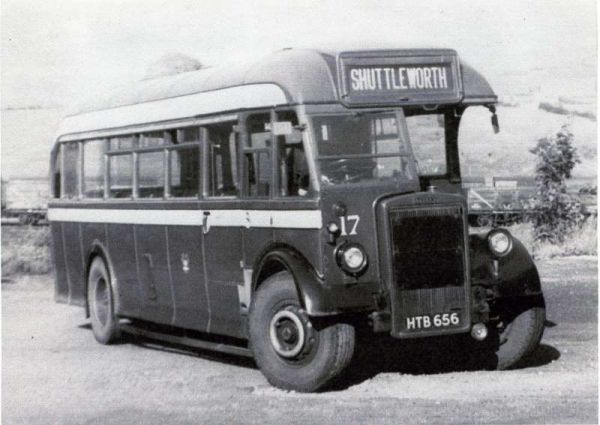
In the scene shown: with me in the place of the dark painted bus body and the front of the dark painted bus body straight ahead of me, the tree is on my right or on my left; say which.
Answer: on my left

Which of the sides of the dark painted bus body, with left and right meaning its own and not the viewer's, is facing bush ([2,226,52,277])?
back

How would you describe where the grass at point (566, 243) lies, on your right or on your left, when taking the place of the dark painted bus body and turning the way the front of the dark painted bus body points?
on your left

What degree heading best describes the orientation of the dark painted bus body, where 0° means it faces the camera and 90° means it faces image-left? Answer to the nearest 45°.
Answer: approximately 315°
